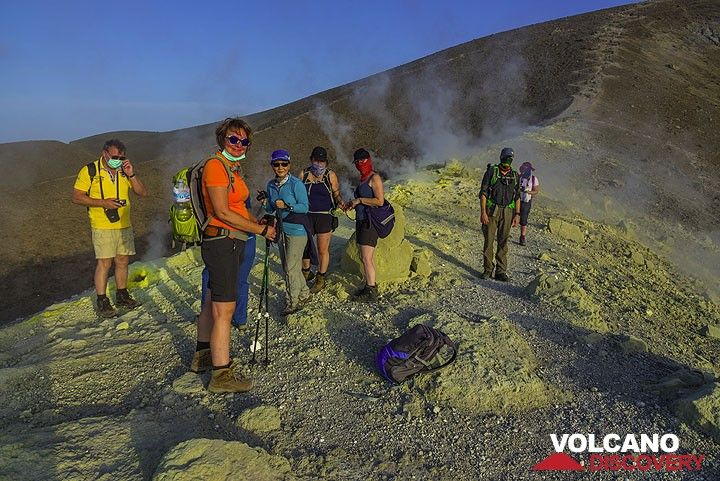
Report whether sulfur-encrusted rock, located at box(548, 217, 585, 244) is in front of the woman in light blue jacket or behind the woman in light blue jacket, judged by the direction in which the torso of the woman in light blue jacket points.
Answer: behind

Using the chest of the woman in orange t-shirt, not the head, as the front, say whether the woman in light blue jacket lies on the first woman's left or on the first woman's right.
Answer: on the first woman's left

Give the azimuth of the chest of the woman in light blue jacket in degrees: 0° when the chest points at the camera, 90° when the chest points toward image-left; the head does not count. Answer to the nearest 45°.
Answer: approximately 45°

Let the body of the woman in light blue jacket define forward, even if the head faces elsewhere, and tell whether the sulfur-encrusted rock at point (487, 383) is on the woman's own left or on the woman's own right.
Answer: on the woman's own left

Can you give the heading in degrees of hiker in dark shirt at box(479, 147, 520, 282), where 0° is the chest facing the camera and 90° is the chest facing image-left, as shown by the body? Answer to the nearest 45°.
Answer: approximately 0°

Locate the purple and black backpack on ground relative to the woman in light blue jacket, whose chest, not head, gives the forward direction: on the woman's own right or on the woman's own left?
on the woman's own left

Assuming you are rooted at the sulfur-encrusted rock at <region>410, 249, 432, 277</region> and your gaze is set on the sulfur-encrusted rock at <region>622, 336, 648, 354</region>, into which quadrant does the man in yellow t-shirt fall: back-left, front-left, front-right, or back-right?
back-right
